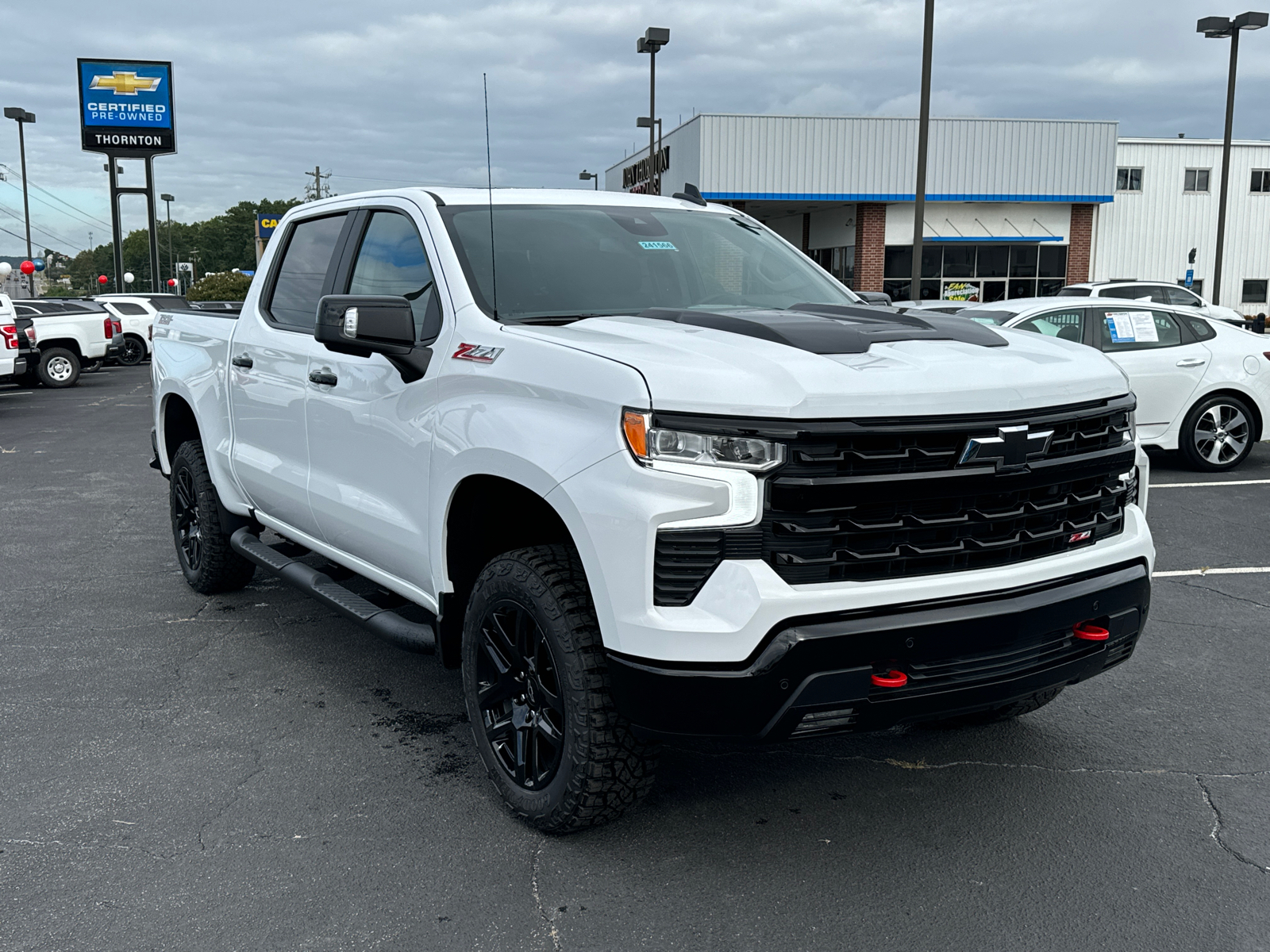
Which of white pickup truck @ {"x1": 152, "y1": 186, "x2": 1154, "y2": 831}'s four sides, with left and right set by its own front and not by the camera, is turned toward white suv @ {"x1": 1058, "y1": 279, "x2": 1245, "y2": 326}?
left

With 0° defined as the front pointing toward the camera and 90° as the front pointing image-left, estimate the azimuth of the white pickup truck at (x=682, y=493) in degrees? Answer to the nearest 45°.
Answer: approximately 315°

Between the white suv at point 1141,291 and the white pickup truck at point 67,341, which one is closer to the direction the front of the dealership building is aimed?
the white suv

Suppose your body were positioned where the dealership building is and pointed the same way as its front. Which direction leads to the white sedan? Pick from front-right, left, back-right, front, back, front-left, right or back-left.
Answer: front

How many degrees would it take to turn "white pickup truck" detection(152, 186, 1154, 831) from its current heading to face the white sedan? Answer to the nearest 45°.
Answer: approximately 90° to its left

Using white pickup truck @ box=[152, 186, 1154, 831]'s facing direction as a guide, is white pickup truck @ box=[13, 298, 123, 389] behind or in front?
behind
